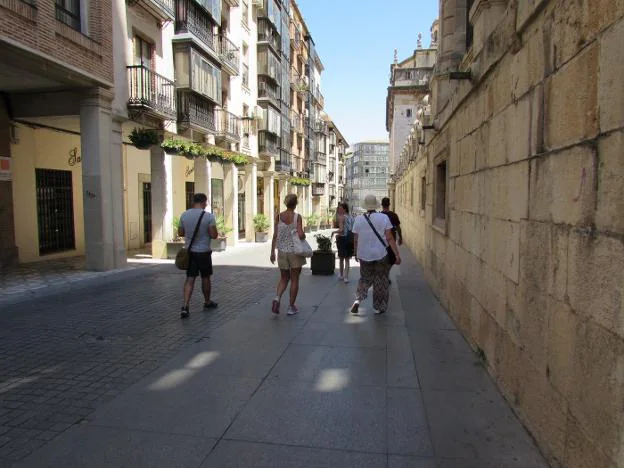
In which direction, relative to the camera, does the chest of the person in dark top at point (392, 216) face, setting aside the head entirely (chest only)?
away from the camera

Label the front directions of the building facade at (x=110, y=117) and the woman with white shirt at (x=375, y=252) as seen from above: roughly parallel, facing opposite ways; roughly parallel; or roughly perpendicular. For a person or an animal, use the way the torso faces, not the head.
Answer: roughly perpendicular

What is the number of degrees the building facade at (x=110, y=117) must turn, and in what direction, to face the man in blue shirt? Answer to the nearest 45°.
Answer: approximately 45° to its right

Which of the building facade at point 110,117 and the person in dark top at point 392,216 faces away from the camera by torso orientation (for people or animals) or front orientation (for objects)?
the person in dark top

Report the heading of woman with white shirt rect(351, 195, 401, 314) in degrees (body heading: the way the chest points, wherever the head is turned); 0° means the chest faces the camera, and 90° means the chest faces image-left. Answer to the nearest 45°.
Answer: approximately 180°

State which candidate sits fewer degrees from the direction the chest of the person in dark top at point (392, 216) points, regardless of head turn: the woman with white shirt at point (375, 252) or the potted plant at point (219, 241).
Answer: the potted plant

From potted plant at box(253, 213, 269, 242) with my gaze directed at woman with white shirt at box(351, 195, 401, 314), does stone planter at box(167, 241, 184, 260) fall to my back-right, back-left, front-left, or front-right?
front-right

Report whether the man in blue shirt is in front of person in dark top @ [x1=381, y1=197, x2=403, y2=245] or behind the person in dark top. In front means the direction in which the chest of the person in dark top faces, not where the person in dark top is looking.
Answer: behind

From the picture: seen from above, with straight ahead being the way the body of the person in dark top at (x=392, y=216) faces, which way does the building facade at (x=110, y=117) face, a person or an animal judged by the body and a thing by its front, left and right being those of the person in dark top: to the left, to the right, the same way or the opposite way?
to the right

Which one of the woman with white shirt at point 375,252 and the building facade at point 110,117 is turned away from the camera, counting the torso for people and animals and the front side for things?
the woman with white shirt

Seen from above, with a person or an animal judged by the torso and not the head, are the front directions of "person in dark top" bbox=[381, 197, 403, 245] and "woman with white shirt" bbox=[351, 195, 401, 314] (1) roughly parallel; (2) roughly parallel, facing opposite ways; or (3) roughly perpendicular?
roughly parallel

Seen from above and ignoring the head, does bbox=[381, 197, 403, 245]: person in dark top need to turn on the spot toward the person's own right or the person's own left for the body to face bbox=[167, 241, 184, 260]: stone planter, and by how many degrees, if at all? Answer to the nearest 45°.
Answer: approximately 45° to the person's own left

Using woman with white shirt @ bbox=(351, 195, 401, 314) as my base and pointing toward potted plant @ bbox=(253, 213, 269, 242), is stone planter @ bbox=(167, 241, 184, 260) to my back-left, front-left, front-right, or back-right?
front-left

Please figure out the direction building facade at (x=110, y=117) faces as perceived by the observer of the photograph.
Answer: facing the viewer and to the right of the viewer

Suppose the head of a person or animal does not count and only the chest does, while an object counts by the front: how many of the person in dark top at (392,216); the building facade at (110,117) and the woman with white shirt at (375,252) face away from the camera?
2

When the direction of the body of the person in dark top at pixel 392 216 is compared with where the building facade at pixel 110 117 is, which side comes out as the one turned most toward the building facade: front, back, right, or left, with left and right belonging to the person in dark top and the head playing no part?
left
